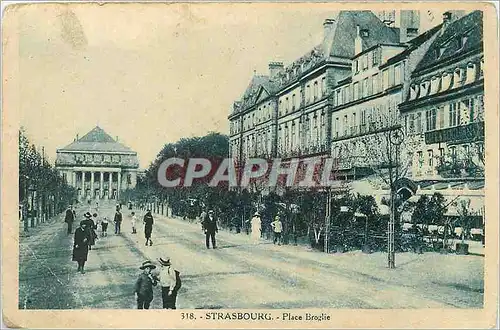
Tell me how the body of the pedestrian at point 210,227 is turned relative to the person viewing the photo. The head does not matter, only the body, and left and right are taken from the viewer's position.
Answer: facing the viewer

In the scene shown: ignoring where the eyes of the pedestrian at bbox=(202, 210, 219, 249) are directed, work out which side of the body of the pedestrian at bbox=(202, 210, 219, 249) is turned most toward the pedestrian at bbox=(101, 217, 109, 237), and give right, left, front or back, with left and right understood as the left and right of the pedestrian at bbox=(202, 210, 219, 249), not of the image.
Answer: right

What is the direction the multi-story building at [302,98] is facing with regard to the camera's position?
facing the viewer and to the left of the viewer

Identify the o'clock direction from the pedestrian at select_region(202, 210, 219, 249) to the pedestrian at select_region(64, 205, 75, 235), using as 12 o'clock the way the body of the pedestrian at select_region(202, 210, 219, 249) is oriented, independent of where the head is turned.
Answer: the pedestrian at select_region(64, 205, 75, 235) is roughly at 3 o'clock from the pedestrian at select_region(202, 210, 219, 249).

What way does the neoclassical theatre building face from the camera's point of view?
toward the camera

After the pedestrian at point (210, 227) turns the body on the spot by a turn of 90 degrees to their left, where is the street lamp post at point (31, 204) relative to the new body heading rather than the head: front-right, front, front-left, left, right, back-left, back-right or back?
back

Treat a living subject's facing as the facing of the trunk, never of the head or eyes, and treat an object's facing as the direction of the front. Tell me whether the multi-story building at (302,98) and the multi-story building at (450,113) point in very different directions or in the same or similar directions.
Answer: same or similar directions
